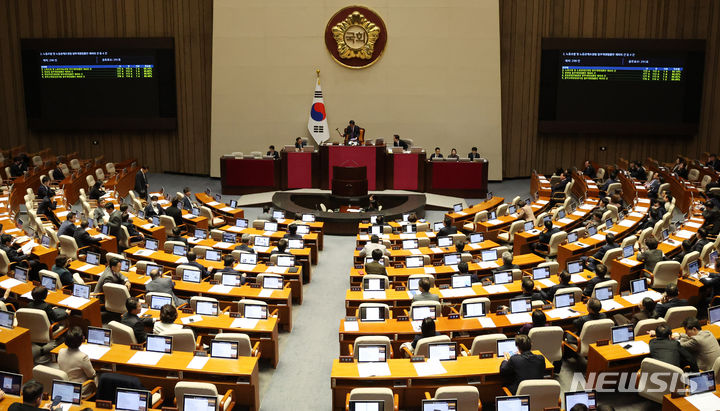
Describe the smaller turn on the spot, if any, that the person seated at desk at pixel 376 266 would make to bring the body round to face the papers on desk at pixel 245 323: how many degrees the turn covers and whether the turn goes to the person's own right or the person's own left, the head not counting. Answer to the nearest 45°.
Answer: approximately 135° to the person's own left

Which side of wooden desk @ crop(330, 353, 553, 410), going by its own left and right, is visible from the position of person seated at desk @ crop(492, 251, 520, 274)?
back

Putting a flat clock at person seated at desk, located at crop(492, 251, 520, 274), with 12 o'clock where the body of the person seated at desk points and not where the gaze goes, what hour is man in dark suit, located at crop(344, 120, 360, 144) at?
The man in dark suit is roughly at 11 o'clock from the person seated at desk.

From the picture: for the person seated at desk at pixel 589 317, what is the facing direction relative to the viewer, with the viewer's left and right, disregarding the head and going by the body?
facing away from the viewer and to the left of the viewer

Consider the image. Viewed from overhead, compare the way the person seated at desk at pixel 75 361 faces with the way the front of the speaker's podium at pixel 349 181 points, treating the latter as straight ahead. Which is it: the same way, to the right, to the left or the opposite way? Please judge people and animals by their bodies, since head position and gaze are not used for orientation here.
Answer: the opposite way

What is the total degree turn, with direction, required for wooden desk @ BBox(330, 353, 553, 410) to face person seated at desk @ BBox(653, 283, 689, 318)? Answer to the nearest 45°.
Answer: approximately 135° to its left

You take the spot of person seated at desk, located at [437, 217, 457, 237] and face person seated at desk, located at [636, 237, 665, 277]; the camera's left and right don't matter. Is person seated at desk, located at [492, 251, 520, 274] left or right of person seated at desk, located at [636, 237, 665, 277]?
right

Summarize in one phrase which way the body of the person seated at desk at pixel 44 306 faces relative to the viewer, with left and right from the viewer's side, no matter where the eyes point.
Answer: facing away from the viewer and to the right of the viewer

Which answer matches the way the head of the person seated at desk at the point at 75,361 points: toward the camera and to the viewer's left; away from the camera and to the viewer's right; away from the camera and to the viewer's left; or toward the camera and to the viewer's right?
away from the camera and to the viewer's right

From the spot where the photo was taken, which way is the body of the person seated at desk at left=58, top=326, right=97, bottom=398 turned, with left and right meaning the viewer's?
facing away from the viewer and to the right of the viewer

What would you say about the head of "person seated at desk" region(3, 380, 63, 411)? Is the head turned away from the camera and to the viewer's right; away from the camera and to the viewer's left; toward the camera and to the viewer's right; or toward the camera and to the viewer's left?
away from the camera and to the viewer's right

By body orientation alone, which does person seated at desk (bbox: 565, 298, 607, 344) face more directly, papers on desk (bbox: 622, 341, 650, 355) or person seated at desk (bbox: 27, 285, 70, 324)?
the person seated at desk

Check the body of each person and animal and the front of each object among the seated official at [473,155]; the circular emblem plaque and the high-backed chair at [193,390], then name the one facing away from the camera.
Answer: the high-backed chair

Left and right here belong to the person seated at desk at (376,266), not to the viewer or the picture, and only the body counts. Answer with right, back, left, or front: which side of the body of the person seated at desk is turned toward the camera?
back

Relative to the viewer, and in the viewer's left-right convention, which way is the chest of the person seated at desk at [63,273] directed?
facing away from the viewer and to the right of the viewer

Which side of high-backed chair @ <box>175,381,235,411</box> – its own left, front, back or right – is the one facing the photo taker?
back
